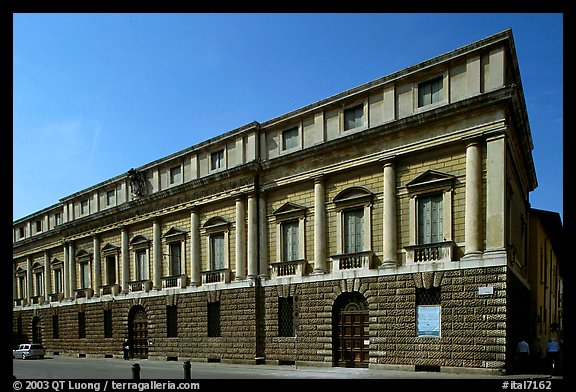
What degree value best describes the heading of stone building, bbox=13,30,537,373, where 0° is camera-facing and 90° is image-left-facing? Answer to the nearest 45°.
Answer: approximately 45°
